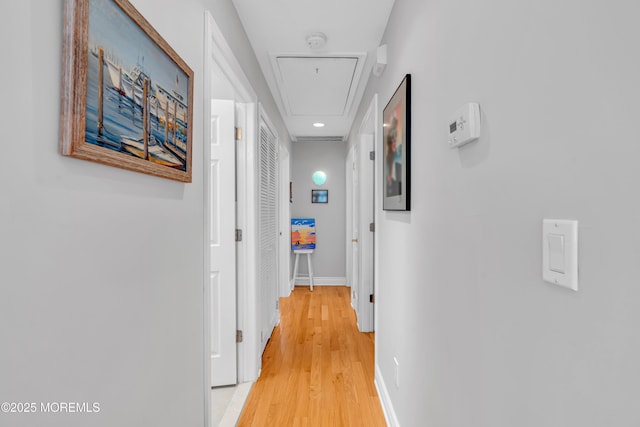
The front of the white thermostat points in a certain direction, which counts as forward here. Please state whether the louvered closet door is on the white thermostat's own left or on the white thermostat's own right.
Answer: on the white thermostat's own right

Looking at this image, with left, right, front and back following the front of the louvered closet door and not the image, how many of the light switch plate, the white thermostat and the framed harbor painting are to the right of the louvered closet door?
3

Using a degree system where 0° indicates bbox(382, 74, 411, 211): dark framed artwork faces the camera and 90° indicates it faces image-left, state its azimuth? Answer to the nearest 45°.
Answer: approximately 90°

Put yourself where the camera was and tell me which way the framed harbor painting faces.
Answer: facing the viewer and to the right of the viewer

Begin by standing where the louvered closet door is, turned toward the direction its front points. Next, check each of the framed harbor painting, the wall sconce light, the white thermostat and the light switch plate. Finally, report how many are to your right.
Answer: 3

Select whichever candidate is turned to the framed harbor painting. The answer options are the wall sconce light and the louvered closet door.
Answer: the wall sconce light

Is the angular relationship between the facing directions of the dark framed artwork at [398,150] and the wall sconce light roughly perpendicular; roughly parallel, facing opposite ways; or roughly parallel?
roughly perpendicular

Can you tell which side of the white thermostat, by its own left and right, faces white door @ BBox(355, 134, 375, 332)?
right

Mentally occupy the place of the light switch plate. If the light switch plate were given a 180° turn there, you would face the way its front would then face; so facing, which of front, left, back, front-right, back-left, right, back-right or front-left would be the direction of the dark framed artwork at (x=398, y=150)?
left

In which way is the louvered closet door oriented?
to the viewer's right

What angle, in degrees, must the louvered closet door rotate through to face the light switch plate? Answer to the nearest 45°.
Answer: approximately 90° to its right

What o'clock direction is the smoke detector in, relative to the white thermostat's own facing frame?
The smoke detector is roughly at 3 o'clock from the white thermostat.

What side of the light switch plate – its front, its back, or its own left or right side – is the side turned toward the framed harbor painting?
front

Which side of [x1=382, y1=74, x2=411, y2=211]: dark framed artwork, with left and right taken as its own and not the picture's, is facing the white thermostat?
left
